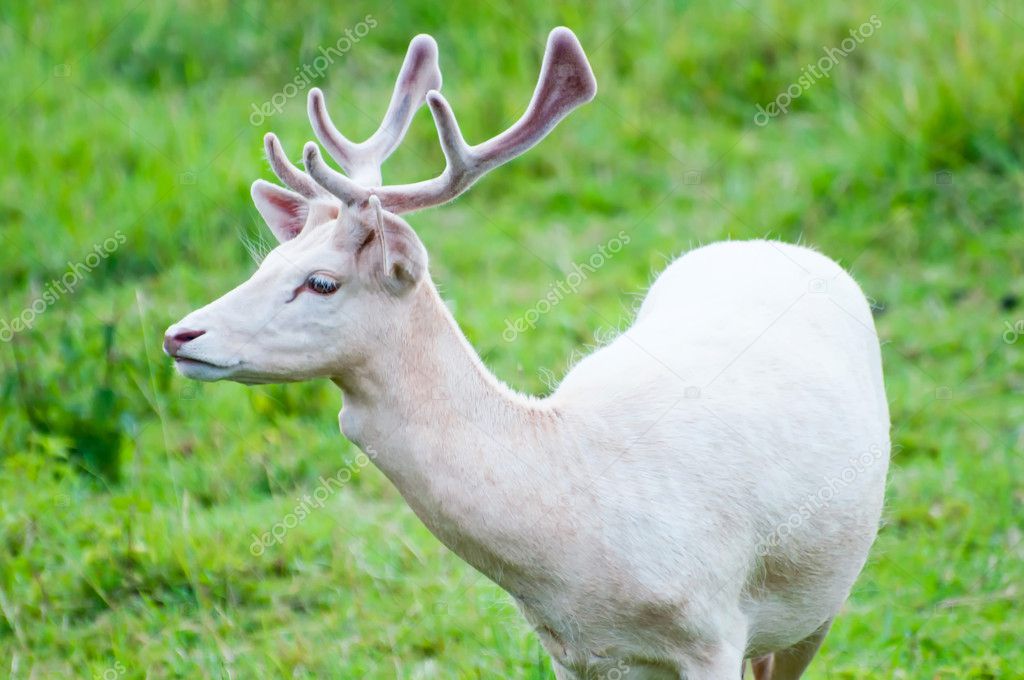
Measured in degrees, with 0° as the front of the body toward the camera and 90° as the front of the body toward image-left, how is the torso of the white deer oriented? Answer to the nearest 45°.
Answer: approximately 45°
